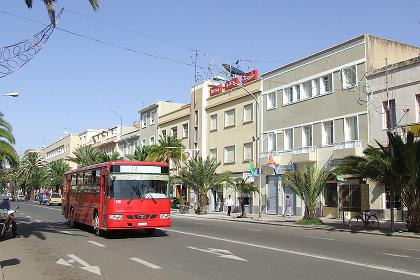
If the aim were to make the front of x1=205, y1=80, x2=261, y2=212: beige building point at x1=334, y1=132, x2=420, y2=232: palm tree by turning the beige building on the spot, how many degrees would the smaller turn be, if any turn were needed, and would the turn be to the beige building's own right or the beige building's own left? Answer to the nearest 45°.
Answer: approximately 45° to the beige building's own left

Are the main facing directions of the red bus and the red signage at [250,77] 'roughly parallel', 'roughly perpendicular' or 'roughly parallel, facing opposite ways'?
roughly perpendicular

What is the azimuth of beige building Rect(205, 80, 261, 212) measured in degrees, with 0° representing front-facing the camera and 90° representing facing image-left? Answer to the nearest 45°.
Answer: approximately 45°

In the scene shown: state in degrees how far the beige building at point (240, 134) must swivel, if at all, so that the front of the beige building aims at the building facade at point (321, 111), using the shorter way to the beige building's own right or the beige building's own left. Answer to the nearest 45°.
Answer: approximately 90° to the beige building's own left

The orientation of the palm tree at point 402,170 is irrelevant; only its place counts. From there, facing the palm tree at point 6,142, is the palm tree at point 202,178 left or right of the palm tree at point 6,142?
right

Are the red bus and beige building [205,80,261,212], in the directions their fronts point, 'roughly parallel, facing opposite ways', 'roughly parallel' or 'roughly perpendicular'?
roughly perpendicular

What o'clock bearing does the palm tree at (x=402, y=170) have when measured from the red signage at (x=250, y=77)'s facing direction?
The palm tree is roughly at 10 o'clock from the red signage.

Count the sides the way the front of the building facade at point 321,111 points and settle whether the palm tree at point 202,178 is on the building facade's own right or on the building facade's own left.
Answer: on the building facade's own right

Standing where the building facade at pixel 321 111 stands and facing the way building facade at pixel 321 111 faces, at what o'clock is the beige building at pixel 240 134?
The beige building is roughly at 3 o'clock from the building facade.

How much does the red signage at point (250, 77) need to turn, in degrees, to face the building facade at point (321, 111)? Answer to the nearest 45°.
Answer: approximately 90° to its left

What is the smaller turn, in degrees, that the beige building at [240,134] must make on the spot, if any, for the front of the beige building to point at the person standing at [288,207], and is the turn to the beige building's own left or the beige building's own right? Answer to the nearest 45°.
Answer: approximately 90° to the beige building's own left

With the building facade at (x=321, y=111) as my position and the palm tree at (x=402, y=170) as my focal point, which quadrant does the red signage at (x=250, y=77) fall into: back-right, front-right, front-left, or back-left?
back-right
